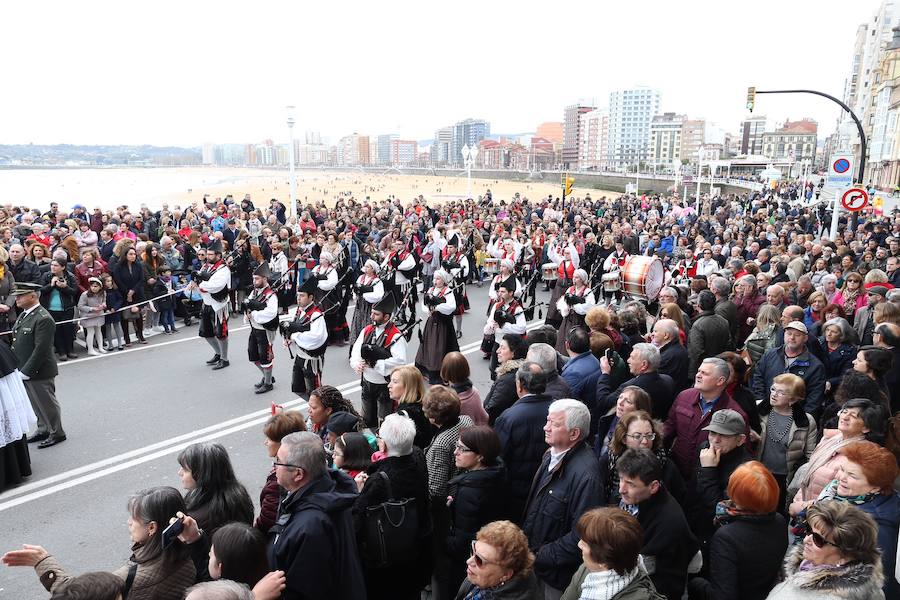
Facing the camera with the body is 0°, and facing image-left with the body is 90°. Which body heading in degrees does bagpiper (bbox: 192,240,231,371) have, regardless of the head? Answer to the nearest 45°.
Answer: approximately 45°

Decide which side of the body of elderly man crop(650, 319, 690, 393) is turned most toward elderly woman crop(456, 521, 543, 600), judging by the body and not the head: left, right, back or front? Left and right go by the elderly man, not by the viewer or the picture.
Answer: left

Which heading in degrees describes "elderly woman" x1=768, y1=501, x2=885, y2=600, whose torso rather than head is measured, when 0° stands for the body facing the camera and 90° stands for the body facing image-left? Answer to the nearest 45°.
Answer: approximately 45°

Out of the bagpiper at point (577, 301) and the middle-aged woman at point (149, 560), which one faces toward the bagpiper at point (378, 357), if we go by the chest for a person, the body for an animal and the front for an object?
the bagpiper at point (577, 301)

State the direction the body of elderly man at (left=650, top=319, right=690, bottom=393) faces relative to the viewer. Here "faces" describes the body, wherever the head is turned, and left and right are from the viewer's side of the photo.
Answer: facing to the left of the viewer

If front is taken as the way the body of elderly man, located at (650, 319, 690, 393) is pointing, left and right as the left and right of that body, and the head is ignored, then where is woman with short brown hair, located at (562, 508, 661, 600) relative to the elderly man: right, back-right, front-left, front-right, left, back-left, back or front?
left

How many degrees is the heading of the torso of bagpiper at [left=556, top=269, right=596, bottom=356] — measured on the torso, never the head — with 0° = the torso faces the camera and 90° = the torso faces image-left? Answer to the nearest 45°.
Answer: approximately 45°

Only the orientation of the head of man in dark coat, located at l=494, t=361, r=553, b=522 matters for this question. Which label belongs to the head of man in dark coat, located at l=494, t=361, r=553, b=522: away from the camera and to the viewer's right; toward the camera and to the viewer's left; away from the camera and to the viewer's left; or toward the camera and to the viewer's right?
away from the camera and to the viewer's left

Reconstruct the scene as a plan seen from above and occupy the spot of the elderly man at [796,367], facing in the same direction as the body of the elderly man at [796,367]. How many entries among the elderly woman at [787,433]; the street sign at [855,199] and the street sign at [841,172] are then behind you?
2

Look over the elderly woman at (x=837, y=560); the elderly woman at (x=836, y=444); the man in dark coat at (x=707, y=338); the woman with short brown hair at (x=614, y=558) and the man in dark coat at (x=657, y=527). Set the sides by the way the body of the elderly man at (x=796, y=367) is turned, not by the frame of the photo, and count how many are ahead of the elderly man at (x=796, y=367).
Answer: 4
